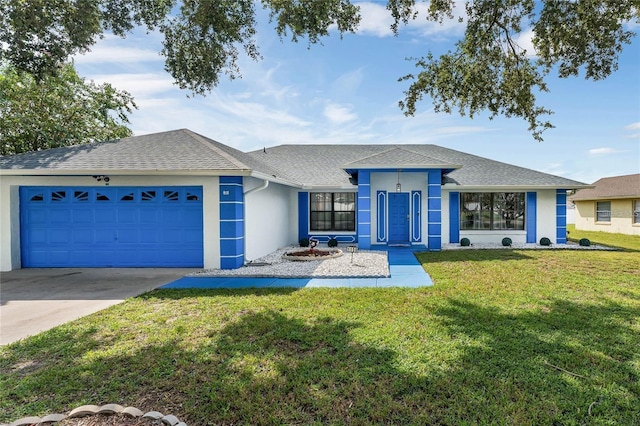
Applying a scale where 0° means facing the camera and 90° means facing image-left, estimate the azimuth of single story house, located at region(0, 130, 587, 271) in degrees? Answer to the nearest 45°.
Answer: approximately 0°

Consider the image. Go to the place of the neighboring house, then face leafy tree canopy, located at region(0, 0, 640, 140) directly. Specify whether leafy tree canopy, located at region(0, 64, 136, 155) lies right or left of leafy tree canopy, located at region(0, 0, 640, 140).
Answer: right

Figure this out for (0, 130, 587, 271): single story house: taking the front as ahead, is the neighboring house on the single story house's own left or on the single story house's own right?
on the single story house's own left

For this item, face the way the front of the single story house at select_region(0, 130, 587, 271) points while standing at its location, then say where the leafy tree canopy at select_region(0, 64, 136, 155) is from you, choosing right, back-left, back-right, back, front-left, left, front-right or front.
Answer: back-right

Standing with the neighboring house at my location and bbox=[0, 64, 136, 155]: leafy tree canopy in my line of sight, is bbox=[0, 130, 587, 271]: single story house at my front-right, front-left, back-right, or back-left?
front-left
